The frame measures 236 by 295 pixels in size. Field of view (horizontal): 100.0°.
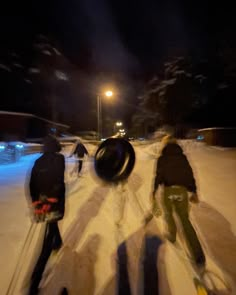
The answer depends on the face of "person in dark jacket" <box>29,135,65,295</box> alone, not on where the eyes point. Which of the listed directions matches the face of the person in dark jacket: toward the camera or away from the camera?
away from the camera

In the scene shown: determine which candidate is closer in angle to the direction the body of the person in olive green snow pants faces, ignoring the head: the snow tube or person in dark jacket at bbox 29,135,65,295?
the snow tube

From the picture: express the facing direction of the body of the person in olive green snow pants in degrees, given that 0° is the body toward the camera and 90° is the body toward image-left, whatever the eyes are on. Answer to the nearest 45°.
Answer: approximately 180°

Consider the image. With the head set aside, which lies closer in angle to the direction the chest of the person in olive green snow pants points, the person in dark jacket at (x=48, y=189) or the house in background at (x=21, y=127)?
the house in background

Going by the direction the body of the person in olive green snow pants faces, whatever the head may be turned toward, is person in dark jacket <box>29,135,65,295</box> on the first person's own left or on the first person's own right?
on the first person's own left
